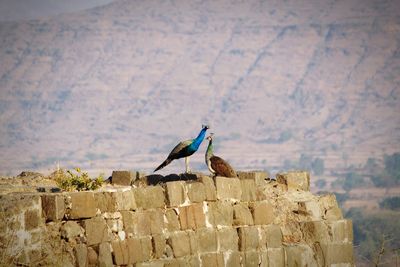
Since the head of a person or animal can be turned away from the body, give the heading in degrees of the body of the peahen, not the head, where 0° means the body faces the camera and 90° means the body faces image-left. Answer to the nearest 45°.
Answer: approximately 90°

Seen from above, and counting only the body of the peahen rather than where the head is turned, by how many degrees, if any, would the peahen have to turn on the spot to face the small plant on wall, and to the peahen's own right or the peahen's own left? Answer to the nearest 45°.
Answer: approximately 45° to the peahen's own left
